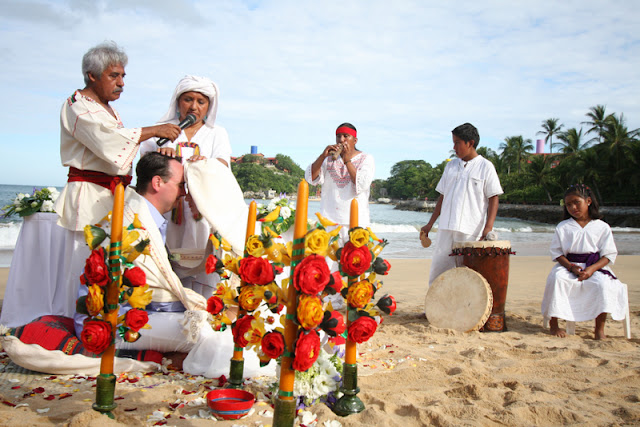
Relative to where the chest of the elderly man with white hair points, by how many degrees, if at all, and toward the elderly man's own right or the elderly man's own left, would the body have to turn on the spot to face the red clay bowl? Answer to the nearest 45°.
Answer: approximately 45° to the elderly man's own right

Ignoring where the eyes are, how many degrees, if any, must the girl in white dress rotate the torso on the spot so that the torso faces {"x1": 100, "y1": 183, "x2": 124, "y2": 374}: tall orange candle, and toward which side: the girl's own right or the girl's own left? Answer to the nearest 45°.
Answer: approximately 45° to the girl's own right

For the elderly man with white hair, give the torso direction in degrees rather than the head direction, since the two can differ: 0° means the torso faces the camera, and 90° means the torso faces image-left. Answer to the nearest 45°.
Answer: approximately 270°

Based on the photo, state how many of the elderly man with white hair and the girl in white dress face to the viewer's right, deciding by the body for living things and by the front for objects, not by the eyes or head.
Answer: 1

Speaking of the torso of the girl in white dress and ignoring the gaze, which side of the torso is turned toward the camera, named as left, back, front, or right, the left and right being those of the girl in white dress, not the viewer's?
front

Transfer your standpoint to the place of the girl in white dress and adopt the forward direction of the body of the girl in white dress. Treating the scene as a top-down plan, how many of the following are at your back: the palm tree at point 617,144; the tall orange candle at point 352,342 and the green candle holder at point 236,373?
1

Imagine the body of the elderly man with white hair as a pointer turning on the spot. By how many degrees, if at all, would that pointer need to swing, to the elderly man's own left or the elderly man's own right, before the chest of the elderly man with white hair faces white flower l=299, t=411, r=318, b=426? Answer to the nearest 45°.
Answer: approximately 45° to the elderly man's own right

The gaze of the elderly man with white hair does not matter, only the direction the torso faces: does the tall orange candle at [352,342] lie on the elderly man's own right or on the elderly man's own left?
on the elderly man's own right

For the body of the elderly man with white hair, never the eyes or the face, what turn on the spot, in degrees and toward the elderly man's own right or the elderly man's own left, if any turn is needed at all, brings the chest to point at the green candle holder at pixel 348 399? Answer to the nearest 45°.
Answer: approximately 45° to the elderly man's own right

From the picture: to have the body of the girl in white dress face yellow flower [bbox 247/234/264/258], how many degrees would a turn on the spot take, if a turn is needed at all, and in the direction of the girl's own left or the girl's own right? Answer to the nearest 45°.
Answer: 0° — they already face it
